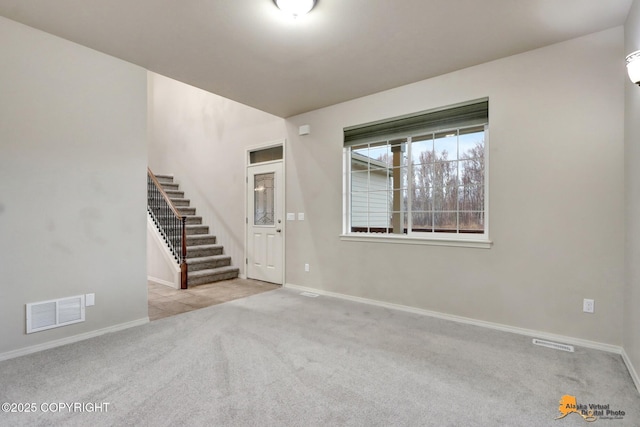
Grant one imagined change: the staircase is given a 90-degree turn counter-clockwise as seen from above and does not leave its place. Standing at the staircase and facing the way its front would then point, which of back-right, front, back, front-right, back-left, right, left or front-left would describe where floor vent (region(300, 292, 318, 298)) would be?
right

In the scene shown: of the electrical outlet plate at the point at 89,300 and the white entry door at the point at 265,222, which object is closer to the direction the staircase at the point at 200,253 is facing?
the white entry door

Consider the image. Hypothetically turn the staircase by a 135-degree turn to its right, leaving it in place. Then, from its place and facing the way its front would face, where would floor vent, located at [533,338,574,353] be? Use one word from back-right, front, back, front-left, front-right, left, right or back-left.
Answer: back-left

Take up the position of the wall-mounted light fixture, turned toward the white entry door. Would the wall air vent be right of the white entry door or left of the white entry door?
left

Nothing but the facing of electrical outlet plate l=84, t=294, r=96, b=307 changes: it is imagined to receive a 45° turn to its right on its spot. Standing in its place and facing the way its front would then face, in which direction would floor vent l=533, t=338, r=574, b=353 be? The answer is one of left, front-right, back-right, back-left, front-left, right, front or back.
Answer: left

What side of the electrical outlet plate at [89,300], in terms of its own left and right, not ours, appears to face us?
front

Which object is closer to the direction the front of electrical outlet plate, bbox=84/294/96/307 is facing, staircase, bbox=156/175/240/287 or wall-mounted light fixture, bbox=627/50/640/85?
the wall-mounted light fixture

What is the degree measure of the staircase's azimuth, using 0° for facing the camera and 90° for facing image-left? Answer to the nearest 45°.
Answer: approximately 315°

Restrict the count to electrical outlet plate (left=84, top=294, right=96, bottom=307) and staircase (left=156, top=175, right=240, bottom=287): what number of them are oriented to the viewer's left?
0

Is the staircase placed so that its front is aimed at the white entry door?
yes

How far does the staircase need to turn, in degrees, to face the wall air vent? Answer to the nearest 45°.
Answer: approximately 90° to its right

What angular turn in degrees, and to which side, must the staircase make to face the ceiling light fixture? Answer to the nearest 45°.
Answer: approximately 45° to its right

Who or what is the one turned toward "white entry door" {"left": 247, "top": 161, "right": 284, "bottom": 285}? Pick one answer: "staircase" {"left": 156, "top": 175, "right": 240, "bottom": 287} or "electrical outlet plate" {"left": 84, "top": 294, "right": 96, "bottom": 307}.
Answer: the staircase

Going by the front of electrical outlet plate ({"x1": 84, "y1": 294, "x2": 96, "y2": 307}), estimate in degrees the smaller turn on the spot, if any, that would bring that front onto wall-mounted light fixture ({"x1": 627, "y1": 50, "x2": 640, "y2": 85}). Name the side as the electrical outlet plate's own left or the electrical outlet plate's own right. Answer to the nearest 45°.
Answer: approximately 45° to the electrical outlet plate's own left
